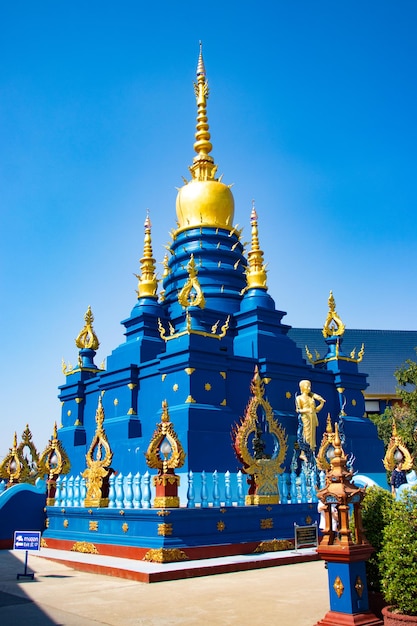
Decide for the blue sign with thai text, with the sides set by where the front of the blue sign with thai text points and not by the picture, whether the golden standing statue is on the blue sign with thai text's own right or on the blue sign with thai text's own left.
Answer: on the blue sign with thai text's own left

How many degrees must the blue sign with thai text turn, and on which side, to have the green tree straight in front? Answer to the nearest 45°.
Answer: approximately 135° to its left

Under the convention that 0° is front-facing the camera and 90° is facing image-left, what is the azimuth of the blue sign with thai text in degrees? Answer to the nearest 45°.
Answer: approximately 0°
